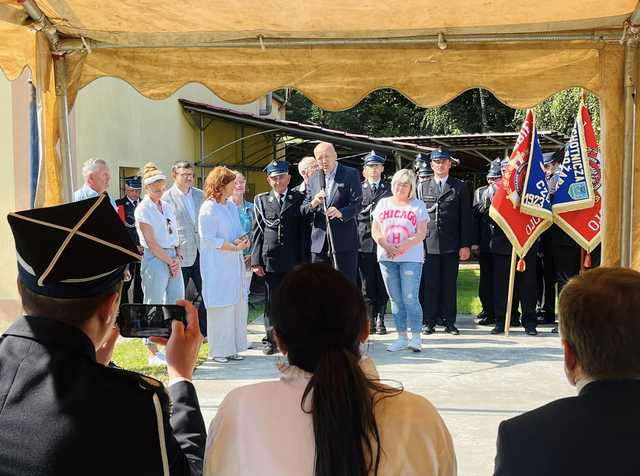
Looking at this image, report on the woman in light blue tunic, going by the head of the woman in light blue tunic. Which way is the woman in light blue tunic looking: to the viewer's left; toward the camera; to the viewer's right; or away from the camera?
to the viewer's right

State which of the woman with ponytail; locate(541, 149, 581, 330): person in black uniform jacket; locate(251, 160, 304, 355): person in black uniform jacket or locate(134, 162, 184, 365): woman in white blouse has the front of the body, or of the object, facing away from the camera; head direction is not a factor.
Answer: the woman with ponytail

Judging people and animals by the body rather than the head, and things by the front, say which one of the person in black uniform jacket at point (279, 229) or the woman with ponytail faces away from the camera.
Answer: the woman with ponytail

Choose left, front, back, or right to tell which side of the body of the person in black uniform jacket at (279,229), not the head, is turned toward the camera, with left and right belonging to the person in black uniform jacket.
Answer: front

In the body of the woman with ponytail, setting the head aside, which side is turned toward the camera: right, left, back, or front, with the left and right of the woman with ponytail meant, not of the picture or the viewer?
back

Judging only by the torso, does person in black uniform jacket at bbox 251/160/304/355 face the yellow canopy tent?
yes

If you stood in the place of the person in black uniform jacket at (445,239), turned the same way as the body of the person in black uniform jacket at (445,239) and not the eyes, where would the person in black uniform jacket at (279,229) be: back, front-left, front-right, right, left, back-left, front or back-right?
front-right

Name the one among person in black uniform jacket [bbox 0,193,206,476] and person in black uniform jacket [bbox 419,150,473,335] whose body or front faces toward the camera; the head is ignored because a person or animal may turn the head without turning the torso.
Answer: person in black uniform jacket [bbox 419,150,473,335]

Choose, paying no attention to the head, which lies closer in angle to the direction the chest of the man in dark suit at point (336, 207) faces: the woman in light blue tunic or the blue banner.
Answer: the woman in light blue tunic

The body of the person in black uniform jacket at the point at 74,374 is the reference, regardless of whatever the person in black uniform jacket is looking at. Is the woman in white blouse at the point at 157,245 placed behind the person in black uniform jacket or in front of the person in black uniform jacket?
in front

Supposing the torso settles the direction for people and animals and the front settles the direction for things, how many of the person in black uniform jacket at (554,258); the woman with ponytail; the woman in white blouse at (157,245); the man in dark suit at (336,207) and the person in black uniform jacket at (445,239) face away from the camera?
1

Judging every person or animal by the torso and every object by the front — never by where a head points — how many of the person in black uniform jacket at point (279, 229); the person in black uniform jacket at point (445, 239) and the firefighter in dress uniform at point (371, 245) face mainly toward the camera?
3

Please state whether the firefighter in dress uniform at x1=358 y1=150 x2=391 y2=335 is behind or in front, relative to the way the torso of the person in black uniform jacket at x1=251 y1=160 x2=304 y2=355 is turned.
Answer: behind

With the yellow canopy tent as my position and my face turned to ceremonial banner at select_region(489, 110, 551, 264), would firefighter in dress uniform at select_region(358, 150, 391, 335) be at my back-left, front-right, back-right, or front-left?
front-left

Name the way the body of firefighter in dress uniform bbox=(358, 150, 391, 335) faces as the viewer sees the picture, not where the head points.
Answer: toward the camera

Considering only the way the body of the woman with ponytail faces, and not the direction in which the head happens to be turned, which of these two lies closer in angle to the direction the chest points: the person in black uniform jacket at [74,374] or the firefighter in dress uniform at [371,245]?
the firefighter in dress uniform

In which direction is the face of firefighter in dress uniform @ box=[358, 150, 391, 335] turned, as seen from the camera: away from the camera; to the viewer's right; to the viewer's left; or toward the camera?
toward the camera
